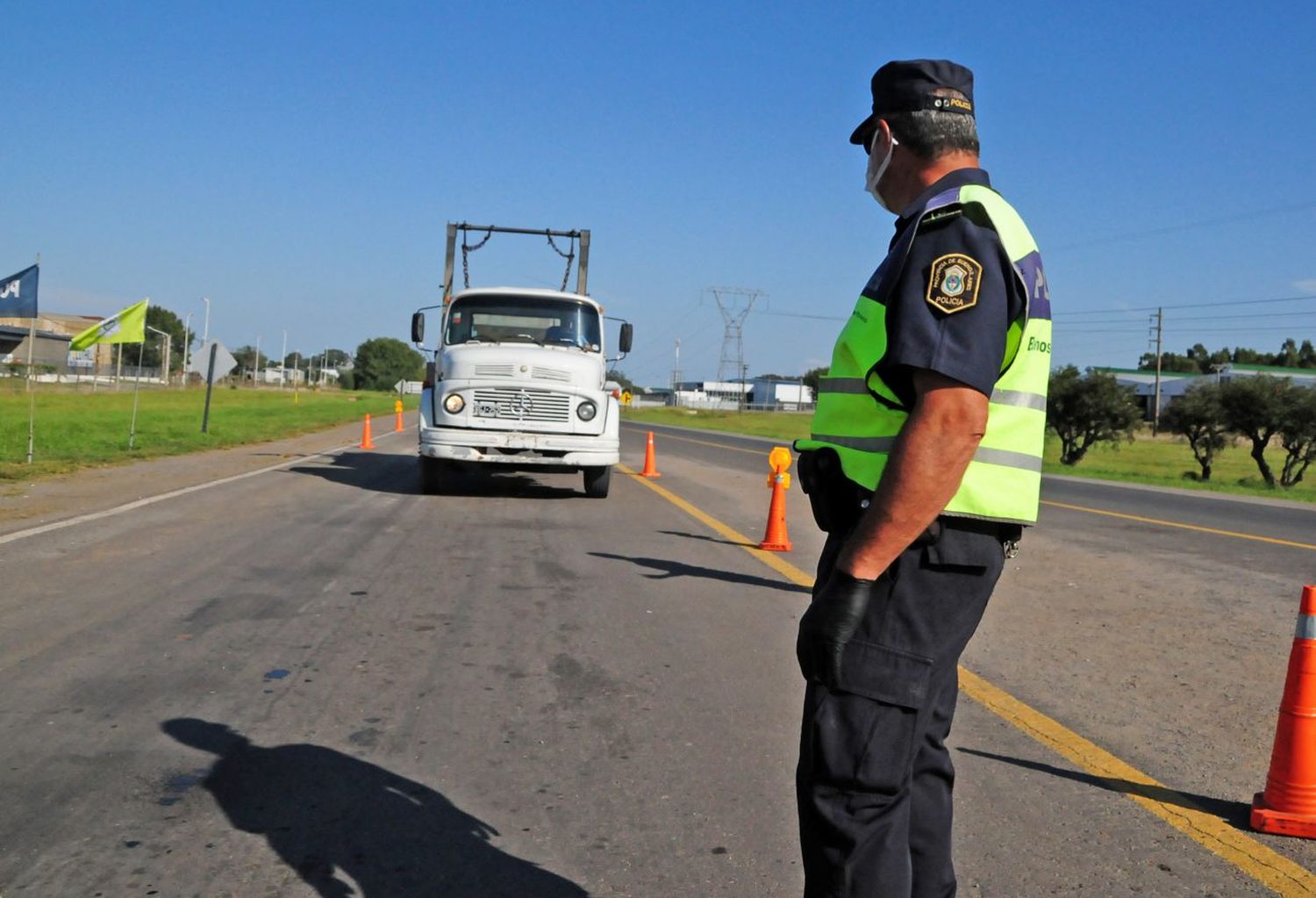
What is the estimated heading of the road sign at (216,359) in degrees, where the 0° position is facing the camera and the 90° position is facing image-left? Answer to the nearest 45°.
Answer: approximately 180°

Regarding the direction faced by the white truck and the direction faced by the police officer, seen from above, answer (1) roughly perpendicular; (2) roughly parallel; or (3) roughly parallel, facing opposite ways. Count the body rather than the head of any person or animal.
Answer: roughly perpendicular

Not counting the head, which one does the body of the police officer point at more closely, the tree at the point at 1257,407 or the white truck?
the white truck

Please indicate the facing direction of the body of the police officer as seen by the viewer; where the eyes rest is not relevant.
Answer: to the viewer's left

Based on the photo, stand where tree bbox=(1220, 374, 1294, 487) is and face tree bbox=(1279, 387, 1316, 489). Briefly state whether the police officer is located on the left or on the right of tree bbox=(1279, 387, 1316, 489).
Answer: right

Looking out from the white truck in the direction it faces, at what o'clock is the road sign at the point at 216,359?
The road sign is roughly at 5 o'clock from the white truck.

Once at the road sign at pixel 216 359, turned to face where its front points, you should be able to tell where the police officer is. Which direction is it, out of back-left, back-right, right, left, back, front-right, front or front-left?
back

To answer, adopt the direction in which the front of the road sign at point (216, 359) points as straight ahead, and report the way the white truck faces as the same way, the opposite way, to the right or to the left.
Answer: the opposite way

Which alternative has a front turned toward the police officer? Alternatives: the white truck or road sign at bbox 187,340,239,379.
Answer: the white truck

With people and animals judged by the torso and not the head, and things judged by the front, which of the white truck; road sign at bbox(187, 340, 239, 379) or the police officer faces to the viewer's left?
the police officer

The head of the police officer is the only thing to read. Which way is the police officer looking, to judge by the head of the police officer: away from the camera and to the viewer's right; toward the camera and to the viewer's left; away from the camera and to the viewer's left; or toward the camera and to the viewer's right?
away from the camera and to the viewer's left

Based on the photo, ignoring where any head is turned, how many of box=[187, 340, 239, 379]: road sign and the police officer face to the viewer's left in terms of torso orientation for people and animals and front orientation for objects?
1
